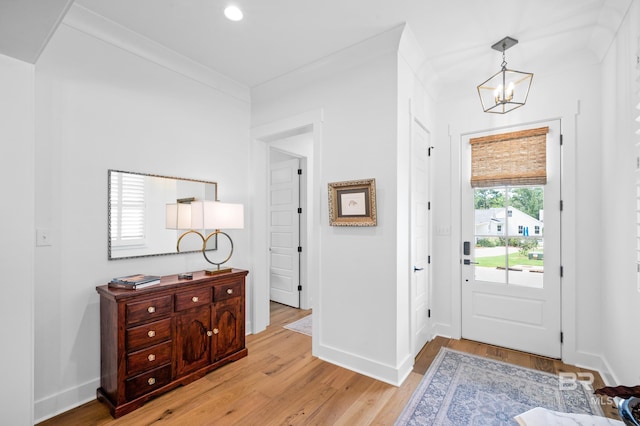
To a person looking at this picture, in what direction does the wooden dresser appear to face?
facing the viewer and to the right of the viewer

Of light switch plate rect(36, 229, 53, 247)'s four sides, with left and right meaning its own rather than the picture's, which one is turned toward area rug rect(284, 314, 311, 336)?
left

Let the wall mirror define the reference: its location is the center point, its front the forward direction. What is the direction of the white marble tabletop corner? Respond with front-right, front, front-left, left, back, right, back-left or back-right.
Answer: front

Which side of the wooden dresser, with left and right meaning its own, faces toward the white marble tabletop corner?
front

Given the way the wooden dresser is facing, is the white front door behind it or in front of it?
in front

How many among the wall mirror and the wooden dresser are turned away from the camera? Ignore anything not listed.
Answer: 0

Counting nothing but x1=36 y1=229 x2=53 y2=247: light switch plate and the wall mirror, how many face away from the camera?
0

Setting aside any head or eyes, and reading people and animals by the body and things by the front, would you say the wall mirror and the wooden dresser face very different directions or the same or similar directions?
same or similar directions

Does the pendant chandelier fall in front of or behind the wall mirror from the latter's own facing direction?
in front

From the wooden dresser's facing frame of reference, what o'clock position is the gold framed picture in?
The gold framed picture is roughly at 11 o'clock from the wooden dresser.

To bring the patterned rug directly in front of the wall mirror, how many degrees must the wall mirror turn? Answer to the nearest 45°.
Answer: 0° — it already faces it

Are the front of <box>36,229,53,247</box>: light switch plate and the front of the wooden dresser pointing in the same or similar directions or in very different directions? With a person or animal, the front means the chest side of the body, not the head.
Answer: same or similar directions
